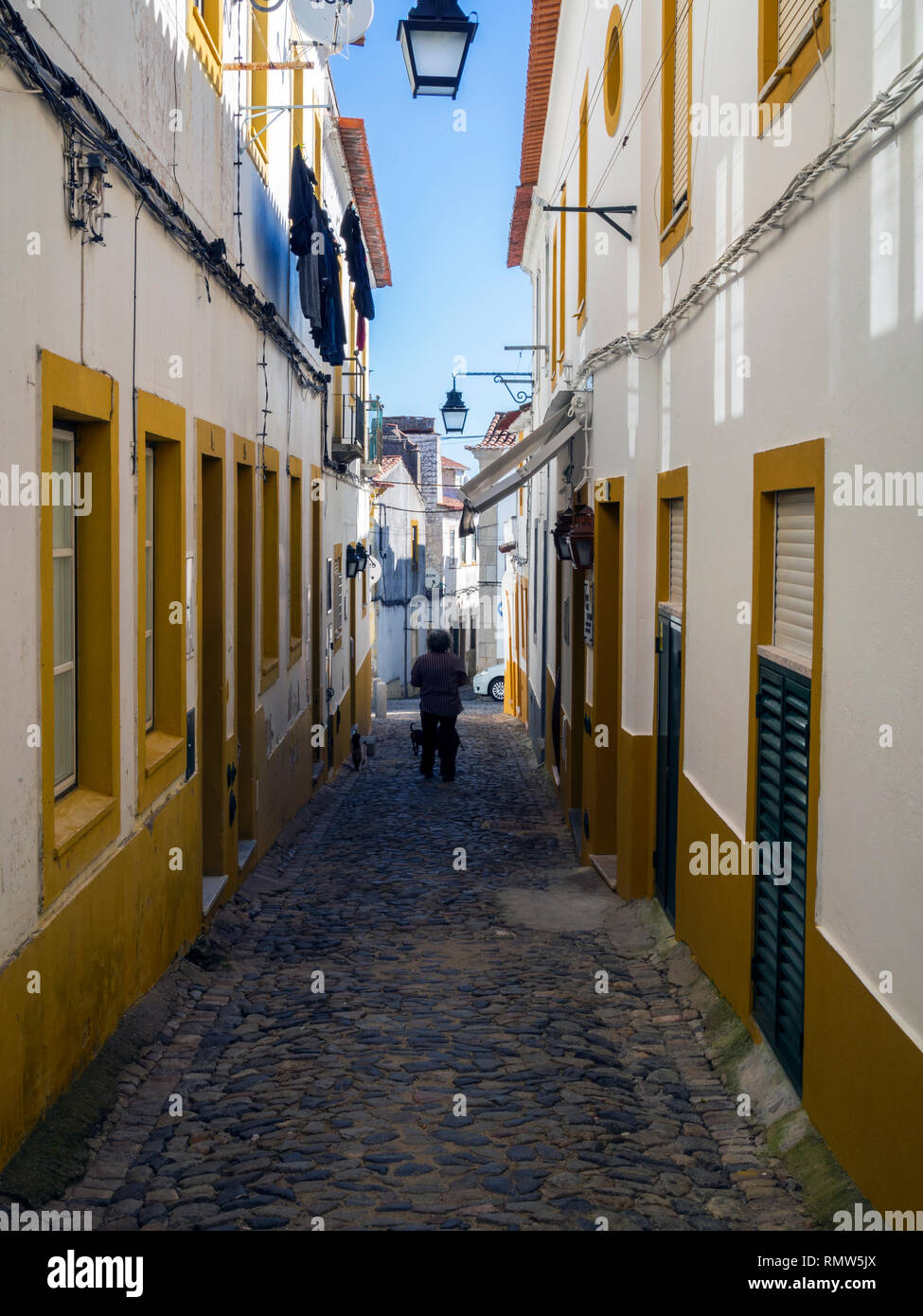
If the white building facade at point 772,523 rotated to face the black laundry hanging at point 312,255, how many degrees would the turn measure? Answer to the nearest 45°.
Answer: approximately 45° to its right

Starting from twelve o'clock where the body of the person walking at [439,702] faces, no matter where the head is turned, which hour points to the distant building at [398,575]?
The distant building is roughly at 12 o'clock from the person walking.

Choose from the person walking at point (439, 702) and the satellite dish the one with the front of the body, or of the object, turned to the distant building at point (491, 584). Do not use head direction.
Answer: the person walking

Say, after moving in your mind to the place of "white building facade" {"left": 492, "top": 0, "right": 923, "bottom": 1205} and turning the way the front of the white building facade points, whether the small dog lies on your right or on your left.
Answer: on your right

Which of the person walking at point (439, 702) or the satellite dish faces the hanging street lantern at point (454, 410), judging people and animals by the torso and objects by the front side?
the person walking

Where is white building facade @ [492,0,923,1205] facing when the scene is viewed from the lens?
facing to the left of the viewer

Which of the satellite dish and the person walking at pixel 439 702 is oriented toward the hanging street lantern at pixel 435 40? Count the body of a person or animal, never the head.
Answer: the satellite dish

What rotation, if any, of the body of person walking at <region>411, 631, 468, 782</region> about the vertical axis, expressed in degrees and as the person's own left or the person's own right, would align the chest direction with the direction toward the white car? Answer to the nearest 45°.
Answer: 0° — they already face it

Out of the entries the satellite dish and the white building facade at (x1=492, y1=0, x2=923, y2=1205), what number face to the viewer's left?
1

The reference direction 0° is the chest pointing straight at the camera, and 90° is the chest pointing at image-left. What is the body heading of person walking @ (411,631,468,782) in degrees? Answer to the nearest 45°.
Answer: approximately 180°

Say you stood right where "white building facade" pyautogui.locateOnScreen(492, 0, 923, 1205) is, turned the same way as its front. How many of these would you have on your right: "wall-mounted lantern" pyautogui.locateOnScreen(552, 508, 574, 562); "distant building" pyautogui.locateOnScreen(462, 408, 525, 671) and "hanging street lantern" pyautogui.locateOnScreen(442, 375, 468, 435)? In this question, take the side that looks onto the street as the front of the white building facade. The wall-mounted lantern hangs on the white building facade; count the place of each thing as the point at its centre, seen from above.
3

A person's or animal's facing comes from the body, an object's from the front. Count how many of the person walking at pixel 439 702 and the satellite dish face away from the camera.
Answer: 1

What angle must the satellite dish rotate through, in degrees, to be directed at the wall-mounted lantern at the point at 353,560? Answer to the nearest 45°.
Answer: approximately 180°
